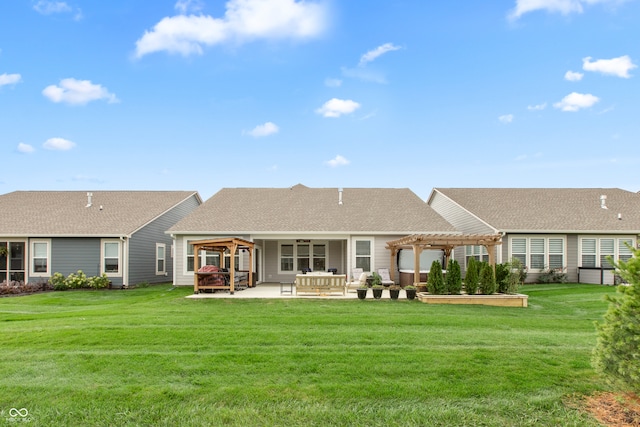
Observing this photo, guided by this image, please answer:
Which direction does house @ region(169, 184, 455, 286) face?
away from the camera

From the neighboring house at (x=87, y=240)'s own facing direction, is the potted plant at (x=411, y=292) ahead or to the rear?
to the rear

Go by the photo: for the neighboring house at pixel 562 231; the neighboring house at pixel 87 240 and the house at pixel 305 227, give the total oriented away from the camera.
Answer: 3

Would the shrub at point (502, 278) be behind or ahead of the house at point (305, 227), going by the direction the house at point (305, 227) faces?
behind

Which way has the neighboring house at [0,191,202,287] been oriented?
away from the camera

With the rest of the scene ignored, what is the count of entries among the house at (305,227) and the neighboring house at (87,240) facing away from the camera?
2

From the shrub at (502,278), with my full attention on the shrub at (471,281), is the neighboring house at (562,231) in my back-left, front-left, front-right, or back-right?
back-right

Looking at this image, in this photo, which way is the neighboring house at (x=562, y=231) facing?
away from the camera

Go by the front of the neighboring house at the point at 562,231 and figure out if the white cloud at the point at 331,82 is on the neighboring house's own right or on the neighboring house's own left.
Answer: on the neighboring house's own left
